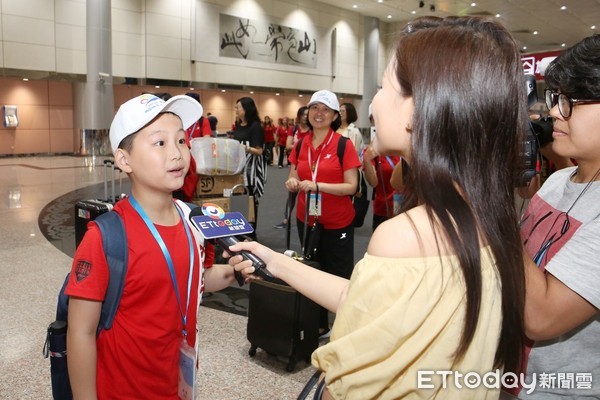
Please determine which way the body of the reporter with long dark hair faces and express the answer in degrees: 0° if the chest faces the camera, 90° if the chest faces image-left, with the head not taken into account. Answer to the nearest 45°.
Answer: approximately 135°

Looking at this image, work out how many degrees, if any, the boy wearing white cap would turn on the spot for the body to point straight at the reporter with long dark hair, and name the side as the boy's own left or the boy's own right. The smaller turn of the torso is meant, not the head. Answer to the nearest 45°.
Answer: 0° — they already face them

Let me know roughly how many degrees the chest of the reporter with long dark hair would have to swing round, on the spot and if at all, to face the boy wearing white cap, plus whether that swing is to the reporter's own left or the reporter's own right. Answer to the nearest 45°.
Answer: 0° — they already face them

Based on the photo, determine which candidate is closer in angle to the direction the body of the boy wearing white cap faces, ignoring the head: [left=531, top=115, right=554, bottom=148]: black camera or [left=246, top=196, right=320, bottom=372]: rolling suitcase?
the black camera
